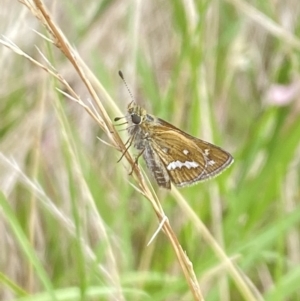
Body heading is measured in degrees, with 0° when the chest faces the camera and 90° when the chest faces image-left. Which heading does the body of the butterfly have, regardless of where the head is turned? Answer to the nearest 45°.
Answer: approximately 90°
